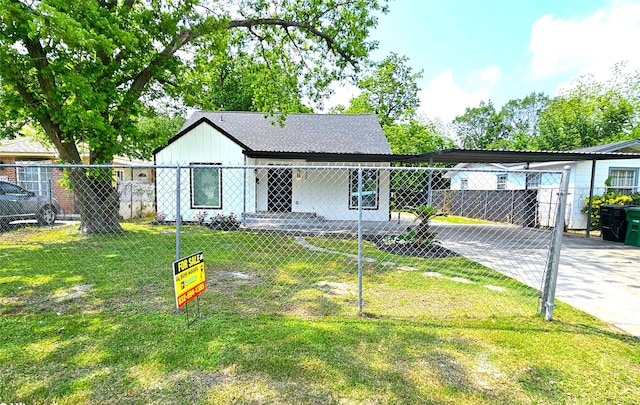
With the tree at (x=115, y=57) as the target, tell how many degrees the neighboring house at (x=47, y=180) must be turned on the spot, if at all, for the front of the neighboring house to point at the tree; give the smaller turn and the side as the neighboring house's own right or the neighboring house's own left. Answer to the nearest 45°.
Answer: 0° — it already faces it

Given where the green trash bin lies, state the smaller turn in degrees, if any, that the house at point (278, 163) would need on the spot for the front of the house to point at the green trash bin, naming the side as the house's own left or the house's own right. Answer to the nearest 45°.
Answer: approximately 45° to the house's own left

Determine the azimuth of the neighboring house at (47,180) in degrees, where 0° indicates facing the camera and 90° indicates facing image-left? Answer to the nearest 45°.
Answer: approximately 0°

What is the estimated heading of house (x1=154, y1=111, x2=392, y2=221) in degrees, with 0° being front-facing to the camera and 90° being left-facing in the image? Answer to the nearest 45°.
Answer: approximately 0°

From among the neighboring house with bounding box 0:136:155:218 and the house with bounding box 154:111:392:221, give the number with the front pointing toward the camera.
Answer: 2

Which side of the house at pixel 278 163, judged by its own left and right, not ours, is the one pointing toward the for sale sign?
front
